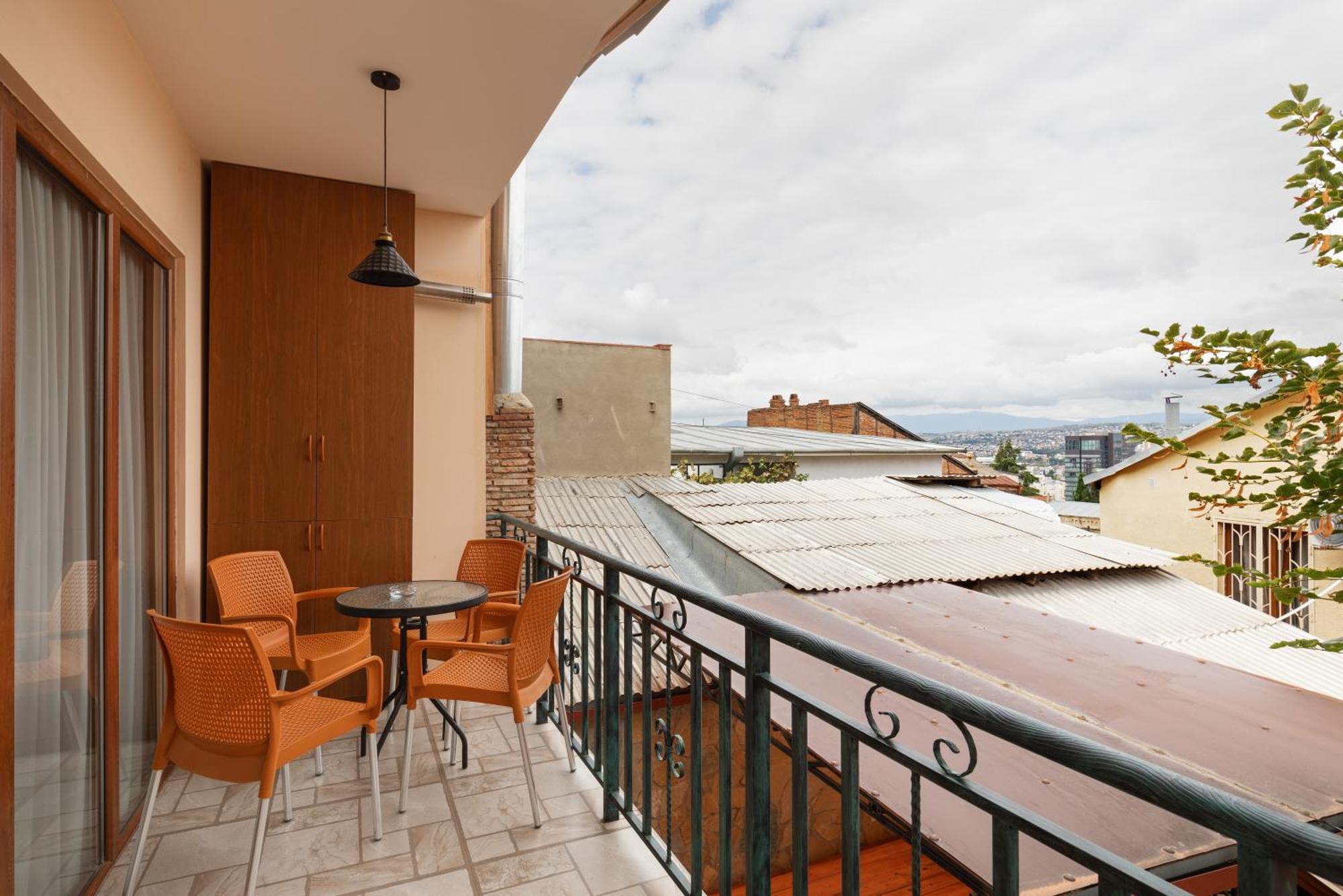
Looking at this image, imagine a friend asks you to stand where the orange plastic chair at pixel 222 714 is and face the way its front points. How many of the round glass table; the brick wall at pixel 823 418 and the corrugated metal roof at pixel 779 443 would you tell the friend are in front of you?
3

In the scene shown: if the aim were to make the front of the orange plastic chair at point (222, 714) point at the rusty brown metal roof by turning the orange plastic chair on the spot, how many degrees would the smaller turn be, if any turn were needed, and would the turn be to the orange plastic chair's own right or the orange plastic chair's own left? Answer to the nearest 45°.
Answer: approximately 45° to the orange plastic chair's own right

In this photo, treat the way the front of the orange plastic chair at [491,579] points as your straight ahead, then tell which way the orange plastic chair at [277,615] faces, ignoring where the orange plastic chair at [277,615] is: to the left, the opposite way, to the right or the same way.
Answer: to the left

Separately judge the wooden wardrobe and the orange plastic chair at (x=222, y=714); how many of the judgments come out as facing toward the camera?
1

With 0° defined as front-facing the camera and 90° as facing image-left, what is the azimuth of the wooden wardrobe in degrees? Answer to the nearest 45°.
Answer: approximately 0°

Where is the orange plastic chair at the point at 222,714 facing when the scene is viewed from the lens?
facing away from the viewer and to the right of the viewer

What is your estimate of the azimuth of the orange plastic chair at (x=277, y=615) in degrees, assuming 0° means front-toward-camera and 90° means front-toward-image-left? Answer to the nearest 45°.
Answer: approximately 315°

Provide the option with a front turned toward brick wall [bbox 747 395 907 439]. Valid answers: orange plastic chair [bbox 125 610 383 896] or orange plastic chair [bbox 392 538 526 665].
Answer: orange plastic chair [bbox 125 610 383 896]

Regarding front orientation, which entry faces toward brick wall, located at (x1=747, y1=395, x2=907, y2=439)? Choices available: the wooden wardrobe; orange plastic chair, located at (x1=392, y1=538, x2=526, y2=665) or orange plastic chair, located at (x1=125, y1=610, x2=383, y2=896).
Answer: orange plastic chair, located at (x1=125, y1=610, x2=383, y2=896)

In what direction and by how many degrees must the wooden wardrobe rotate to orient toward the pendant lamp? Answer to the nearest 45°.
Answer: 0° — it already faces it

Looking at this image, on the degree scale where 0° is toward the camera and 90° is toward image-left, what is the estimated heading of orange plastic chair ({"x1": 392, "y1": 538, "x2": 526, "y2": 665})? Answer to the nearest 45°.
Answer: approximately 45°
